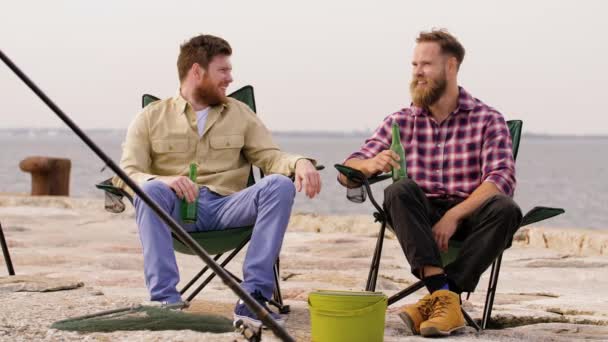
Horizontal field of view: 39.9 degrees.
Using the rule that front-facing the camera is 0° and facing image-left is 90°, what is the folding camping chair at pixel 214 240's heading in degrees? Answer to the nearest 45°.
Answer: approximately 0°

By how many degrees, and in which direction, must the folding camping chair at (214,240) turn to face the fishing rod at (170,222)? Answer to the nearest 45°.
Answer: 0° — it already faces it

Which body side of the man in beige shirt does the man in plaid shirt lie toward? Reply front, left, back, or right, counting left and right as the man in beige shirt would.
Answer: left

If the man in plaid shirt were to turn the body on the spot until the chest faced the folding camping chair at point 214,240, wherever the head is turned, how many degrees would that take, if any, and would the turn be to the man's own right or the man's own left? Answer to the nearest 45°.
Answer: approximately 45° to the man's own right

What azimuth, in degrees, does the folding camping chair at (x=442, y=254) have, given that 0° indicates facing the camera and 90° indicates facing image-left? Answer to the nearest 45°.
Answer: approximately 45°

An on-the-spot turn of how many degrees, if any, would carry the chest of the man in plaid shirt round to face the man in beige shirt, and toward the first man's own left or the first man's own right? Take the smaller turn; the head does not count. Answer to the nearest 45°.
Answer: approximately 45° to the first man's own right
